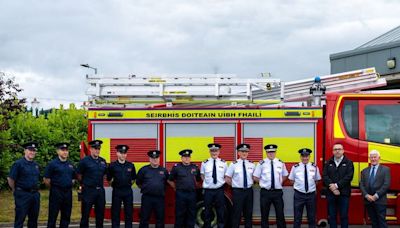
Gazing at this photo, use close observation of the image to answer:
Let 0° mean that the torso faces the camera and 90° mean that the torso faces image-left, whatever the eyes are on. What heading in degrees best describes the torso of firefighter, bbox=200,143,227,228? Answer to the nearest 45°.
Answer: approximately 0°

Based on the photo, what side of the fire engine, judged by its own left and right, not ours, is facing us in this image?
right

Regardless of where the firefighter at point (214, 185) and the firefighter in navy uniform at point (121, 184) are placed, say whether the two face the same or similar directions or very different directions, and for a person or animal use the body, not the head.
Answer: same or similar directions

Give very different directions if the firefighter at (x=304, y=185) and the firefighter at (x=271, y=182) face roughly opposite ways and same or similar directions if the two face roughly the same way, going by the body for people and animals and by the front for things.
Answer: same or similar directions

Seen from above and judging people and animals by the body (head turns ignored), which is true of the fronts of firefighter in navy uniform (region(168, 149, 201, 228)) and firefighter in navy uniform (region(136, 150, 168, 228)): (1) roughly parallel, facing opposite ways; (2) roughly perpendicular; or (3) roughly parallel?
roughly parallel

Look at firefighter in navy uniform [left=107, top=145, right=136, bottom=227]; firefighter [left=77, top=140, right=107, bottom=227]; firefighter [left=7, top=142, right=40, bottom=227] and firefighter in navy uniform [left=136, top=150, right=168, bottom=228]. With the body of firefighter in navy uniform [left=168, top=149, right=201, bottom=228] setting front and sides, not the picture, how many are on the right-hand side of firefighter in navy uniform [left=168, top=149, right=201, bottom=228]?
4

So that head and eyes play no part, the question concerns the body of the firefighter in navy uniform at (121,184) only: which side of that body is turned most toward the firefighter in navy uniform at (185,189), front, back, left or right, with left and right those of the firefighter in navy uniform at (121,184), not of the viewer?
left

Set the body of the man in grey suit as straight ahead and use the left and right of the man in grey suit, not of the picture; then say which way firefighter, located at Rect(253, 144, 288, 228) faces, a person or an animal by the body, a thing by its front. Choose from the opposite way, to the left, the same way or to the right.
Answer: the same way

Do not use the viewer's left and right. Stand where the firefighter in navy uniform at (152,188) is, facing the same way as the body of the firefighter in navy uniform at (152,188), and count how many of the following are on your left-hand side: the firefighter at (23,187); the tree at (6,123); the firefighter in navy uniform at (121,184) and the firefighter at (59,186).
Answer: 0

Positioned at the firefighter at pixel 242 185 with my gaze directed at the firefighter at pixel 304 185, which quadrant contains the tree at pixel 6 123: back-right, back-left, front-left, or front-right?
back-left

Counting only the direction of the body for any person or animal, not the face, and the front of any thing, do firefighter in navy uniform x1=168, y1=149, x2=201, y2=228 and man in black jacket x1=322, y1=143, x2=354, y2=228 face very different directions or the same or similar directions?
same or similar directions

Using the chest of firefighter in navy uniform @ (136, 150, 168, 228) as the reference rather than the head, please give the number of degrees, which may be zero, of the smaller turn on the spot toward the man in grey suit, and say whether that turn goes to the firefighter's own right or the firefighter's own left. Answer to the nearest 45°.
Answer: approximately 90° to the firefighter's own left

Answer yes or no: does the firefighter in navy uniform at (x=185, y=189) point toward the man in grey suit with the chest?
no

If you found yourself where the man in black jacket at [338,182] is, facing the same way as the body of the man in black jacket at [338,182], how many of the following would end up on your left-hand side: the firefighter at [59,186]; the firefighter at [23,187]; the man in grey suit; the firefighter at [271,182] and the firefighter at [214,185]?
1

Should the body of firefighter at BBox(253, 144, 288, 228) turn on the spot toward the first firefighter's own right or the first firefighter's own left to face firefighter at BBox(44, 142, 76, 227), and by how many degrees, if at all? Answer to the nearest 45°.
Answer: approximately 90° to the first firefighter's own right

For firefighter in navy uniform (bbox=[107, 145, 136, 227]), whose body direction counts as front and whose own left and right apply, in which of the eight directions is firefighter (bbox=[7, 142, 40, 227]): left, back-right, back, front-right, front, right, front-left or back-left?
right

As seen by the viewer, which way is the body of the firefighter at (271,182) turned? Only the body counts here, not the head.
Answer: toward the camera
